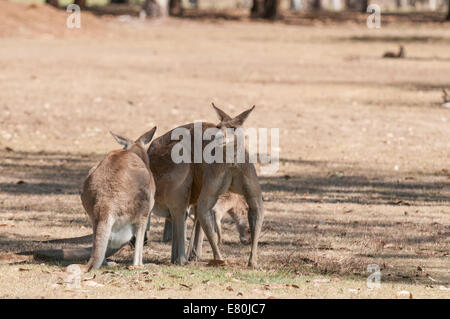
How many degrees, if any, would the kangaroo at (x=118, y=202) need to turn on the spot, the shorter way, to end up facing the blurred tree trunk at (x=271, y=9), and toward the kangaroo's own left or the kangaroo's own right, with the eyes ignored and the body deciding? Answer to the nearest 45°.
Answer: approximately 45° to the kangaroo's own left

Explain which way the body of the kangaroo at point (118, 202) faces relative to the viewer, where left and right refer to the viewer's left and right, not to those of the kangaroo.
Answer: facing away from the viewer and to the right of the viewer

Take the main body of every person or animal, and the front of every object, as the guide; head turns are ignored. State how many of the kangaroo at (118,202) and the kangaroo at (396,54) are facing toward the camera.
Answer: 0

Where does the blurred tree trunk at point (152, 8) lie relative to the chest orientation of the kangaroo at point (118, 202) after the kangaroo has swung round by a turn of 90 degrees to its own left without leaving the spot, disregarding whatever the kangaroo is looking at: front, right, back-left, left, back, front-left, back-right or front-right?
front-right
